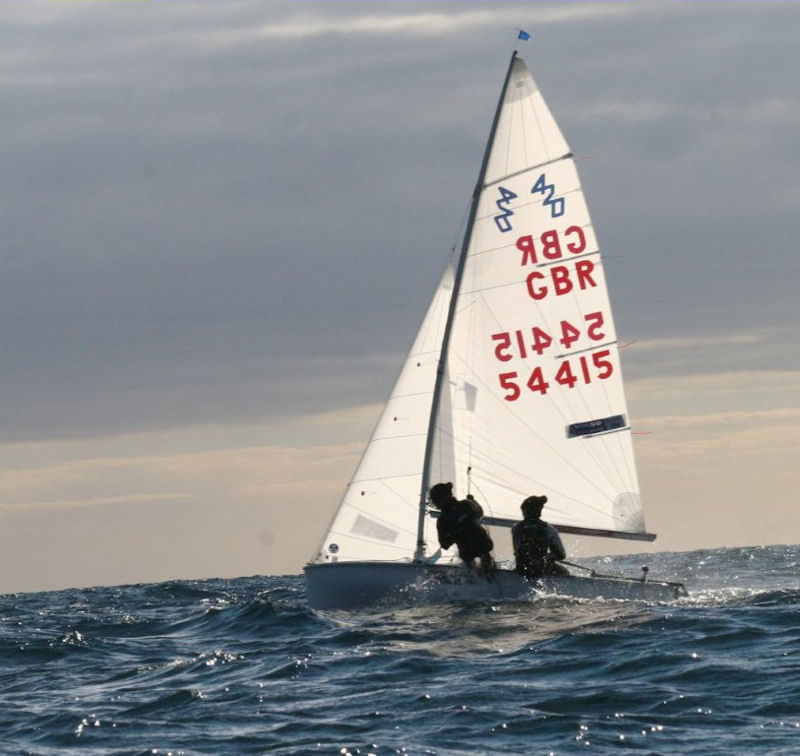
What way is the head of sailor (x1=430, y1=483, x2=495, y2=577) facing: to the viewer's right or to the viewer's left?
to the viewer's left

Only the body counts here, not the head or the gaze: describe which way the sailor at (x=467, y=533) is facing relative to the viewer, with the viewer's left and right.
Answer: facing away from the viewer and to the left of the viewer

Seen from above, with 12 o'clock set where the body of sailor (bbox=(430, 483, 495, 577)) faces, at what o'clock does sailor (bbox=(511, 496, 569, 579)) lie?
sailor (bbox=(511, 496, 569, 579)) is roughly at 4 o'clock from sailor (bbox=(430, 483, 495, 577)).

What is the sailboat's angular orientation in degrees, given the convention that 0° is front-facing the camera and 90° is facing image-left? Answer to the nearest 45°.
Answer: approximately 90°
